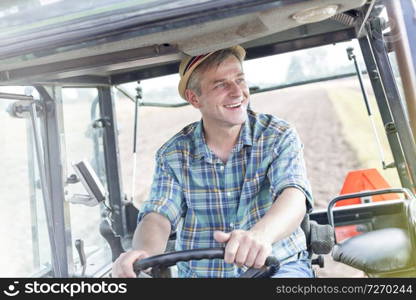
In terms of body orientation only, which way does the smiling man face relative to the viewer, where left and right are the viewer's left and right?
facing the viewer

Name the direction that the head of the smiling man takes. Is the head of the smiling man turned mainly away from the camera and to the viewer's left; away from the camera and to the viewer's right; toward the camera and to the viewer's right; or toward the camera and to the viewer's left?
toward the camera and to the viewer's right
